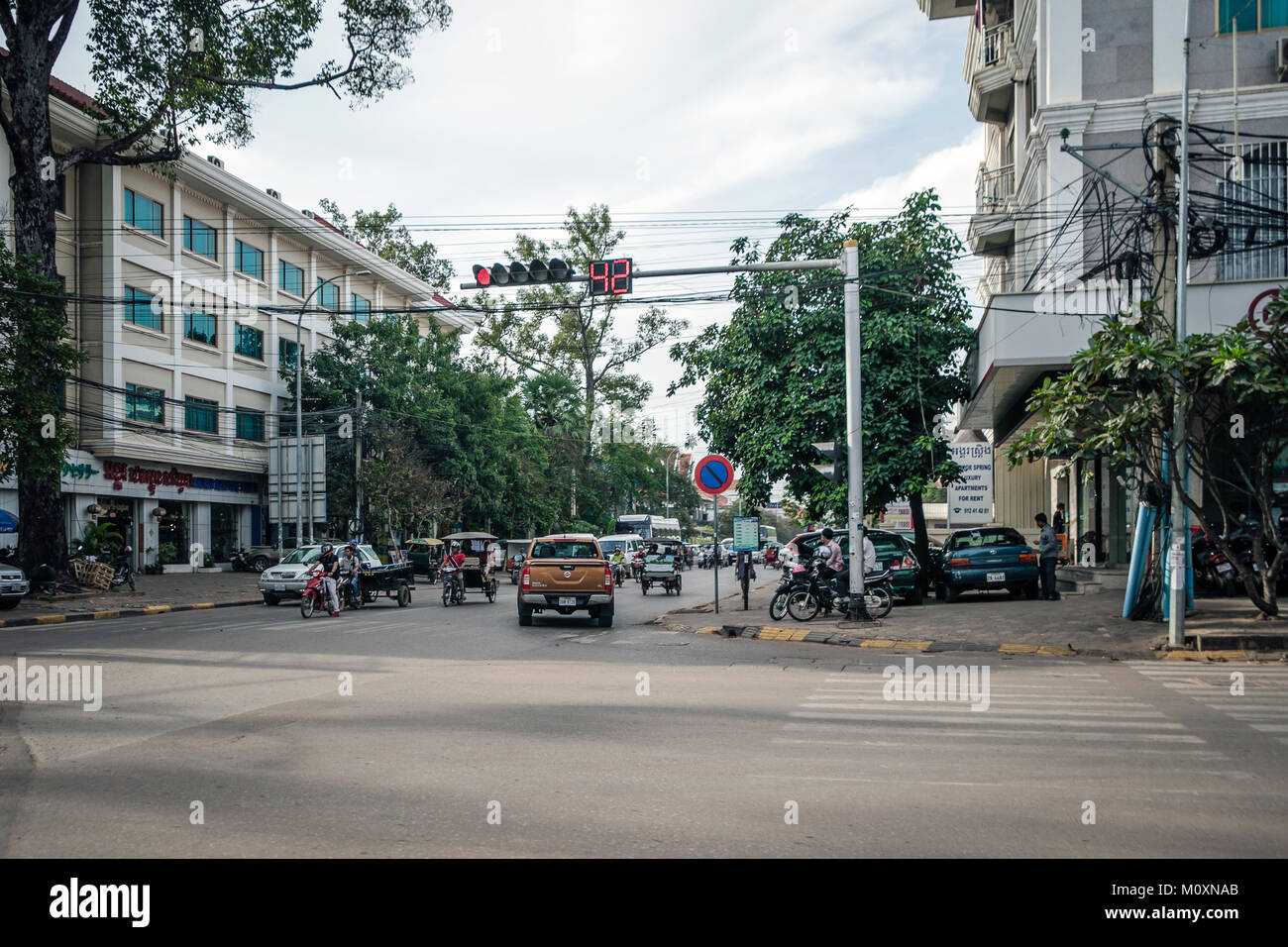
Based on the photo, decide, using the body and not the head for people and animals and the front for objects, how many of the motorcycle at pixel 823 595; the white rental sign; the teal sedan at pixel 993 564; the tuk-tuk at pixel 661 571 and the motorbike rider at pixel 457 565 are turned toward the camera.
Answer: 2

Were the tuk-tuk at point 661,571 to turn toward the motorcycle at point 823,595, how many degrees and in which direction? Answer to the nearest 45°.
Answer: approximately 180°

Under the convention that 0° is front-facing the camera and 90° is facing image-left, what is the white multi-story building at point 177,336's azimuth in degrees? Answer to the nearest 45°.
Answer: approximately 315°

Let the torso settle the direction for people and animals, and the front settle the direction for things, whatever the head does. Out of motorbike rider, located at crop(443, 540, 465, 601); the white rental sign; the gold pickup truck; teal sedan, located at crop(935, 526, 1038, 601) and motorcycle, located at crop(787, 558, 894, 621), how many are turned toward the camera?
2

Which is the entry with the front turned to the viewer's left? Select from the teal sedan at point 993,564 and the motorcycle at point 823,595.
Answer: the motorcycle

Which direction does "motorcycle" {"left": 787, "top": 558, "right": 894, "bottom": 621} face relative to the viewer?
to the viewer's left

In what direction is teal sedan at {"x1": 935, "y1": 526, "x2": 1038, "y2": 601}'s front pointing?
away from the camera

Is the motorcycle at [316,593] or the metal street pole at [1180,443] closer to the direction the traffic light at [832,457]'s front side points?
the motorcycle
